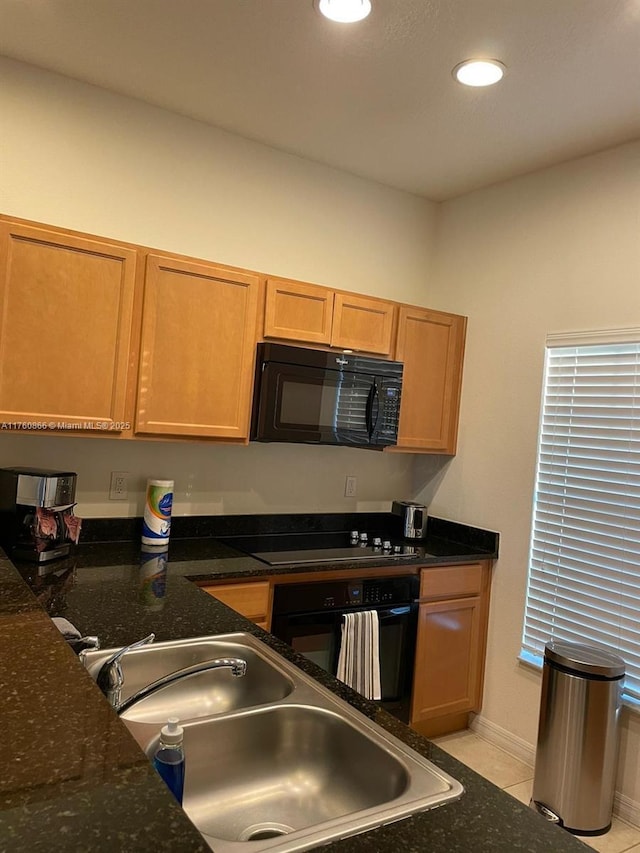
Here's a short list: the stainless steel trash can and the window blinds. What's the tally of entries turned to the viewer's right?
0

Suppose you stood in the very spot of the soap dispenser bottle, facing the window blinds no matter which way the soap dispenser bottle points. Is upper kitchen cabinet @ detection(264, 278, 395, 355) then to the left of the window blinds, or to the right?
left

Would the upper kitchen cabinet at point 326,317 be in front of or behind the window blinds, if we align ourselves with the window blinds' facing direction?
in front

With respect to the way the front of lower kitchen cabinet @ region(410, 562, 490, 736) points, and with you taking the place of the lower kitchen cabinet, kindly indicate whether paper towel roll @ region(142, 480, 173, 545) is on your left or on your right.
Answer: on your right

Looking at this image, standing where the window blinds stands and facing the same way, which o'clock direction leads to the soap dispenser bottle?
The soap dispenser bottle is roughly at 11 o'clock from the window blinds.

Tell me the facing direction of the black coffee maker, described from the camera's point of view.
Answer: facing the viewer and to the right of the viewer

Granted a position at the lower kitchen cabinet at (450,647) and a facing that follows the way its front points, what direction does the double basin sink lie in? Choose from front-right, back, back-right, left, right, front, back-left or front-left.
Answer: front-right

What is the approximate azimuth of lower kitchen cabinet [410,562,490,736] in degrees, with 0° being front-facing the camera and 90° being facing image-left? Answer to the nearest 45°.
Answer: approximately 315°

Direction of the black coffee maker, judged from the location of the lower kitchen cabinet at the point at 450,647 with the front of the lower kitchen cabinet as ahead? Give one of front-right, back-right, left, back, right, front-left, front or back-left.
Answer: right
